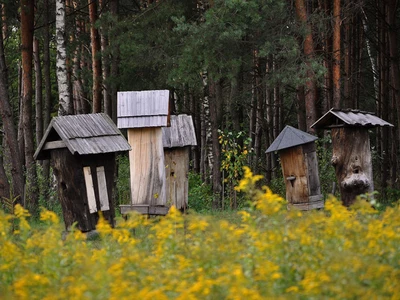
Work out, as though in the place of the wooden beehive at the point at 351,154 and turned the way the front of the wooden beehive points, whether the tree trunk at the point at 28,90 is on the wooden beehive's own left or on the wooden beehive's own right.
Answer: on the wooden beehive's own right

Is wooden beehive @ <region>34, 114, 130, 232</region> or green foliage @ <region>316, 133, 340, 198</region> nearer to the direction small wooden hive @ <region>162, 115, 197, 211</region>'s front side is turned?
the wooden beehive

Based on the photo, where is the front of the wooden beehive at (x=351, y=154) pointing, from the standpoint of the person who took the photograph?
facing the viewer

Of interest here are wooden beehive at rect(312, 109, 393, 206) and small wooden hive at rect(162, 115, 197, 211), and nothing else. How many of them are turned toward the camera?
2

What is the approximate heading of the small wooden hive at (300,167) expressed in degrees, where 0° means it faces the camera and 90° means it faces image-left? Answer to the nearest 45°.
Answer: approximately 45°

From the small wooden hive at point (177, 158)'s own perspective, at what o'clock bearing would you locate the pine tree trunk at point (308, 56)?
The pine tree trunk is roughly at 8 o'clock from the small wooden hive.

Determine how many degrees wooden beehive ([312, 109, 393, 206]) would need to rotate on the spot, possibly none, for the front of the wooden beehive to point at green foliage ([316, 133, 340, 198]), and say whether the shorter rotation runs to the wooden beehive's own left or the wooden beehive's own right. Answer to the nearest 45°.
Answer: approximately 180°

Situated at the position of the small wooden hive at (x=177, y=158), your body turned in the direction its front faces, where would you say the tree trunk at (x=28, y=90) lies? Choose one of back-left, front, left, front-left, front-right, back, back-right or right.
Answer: back-right

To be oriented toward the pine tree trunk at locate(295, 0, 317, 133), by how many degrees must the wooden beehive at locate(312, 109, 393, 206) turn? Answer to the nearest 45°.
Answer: approximately 180°

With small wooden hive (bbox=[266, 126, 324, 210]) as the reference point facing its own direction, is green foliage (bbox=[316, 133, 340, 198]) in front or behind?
behind
